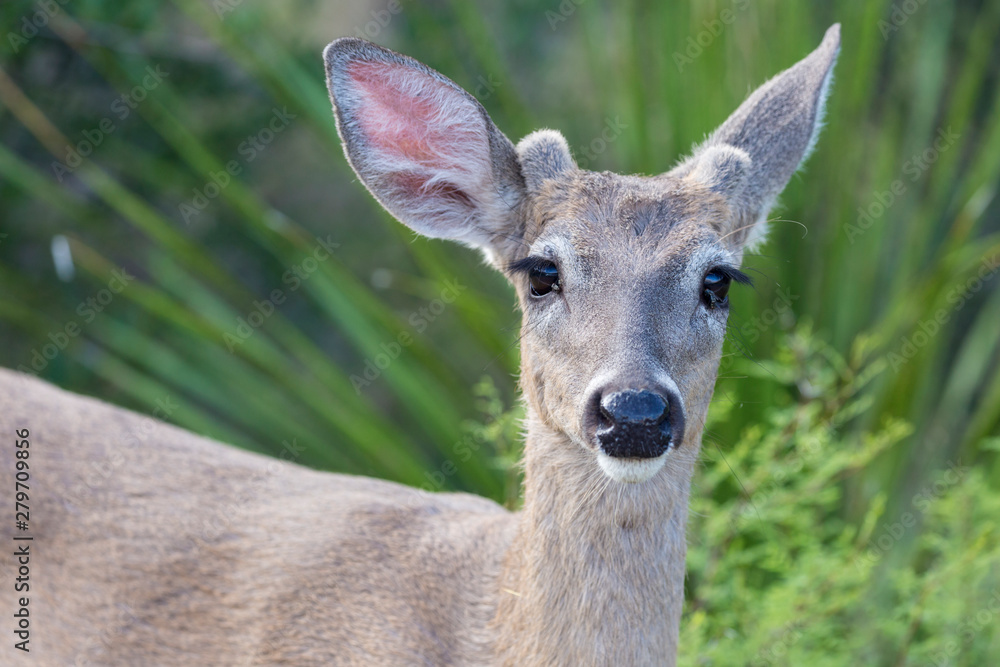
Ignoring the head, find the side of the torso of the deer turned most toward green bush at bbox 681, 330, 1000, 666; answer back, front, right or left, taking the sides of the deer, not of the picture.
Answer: front

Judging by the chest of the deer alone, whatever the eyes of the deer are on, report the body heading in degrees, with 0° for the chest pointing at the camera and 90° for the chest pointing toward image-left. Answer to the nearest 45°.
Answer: approximately 270°
